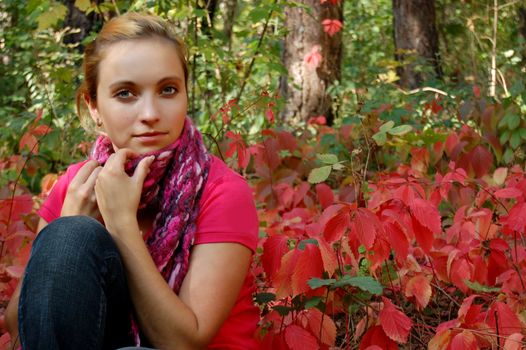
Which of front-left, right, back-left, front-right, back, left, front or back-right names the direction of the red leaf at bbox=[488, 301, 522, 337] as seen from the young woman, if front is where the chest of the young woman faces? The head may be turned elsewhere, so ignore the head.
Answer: back-left

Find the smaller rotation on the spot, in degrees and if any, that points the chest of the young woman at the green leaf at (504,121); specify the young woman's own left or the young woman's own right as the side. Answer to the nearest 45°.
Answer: approximately 180°

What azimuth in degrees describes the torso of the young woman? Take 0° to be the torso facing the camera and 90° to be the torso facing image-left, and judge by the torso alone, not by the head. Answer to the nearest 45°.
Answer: approximately 45°

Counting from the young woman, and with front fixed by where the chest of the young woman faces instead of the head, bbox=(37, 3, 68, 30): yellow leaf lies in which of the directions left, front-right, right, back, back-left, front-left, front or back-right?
back-right

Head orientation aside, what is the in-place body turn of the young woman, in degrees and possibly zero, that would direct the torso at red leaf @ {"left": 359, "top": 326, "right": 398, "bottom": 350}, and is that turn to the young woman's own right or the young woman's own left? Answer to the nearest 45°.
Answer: approximately 135° to the young woman's own left

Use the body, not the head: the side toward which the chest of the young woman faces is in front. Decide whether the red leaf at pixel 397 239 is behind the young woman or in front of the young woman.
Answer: behind

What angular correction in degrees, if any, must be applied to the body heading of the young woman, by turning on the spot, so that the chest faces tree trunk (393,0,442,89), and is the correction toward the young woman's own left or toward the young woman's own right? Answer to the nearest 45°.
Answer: approximately 180°

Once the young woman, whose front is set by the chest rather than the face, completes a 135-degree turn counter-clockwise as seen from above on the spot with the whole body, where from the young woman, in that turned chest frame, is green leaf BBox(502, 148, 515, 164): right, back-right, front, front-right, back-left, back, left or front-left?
front-left

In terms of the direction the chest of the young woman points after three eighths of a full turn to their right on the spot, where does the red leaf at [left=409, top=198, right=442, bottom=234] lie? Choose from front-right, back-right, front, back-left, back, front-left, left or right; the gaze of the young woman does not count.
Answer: right

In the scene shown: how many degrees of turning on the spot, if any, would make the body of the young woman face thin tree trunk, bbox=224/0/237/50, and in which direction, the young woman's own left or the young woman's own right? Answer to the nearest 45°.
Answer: approximately 135° to the young woman's own right

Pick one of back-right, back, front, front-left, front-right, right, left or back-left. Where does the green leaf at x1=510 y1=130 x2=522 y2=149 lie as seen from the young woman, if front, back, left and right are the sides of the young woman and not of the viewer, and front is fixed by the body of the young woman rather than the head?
back

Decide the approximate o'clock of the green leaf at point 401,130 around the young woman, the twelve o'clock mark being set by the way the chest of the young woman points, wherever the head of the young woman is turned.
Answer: The green leaf is roughly at 7 o'clock from the young woman.
